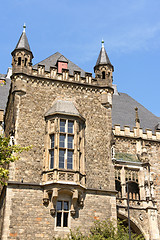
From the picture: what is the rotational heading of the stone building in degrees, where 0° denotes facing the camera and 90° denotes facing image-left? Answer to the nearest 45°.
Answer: approximately 0°
